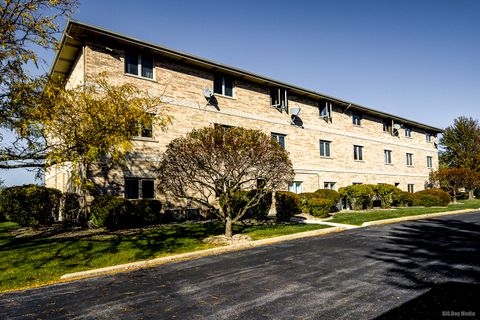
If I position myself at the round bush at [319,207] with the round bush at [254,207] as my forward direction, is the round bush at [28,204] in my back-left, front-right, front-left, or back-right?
front-left

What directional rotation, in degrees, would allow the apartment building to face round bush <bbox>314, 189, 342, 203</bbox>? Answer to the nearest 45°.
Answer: approximately 45° to its left

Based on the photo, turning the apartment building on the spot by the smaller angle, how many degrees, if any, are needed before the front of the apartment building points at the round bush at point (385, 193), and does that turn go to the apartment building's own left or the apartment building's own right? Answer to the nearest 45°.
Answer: approximately 90° to the apartment building's own left

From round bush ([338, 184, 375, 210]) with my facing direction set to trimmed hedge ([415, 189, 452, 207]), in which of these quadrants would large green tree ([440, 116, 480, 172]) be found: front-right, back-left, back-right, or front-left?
front-left

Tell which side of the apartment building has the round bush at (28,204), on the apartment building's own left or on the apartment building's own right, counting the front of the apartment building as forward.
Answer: on the apartment building's own right

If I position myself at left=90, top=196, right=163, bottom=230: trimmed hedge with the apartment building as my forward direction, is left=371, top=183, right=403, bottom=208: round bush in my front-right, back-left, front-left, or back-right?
front-right

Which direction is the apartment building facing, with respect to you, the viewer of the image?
facing the viewer and to the right of the viewer

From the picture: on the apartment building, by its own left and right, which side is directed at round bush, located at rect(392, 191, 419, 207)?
left
